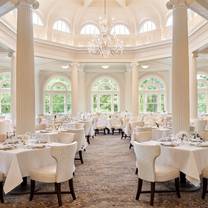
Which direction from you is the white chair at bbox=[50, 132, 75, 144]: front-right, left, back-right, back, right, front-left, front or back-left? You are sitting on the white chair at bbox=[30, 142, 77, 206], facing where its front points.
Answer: front-right

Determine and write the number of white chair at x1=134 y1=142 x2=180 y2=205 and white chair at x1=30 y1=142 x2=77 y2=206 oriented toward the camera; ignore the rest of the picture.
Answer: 0

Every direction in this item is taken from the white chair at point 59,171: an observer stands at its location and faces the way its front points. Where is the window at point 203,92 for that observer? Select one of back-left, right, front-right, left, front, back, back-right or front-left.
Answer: right

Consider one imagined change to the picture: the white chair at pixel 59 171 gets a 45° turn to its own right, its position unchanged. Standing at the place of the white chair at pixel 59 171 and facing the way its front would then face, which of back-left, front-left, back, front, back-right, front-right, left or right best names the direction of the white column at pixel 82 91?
front

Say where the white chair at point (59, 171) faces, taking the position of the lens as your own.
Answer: facing away from the viewer and to the left of the viewer

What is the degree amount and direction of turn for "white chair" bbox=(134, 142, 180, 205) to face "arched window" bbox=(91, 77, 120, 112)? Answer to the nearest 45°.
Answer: approximately 45° to its left

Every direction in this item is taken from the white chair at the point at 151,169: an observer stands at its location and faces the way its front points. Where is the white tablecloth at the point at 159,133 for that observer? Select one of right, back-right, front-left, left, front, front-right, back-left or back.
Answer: front-left

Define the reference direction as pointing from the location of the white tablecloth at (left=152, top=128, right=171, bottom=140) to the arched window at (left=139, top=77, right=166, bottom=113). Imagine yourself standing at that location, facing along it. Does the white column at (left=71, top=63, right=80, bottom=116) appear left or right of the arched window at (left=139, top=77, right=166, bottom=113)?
left

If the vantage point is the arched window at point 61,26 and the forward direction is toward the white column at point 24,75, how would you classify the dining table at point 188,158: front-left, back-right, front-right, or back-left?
front-left

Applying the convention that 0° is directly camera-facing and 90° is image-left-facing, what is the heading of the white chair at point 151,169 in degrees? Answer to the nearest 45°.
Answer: approximately 225°

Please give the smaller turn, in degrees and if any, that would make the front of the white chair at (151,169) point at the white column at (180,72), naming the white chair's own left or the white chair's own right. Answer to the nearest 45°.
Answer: approximately 45° to the white chair's own left

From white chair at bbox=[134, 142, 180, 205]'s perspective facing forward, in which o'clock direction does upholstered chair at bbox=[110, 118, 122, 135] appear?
The upholstered chair is roughly at 10 o'clock from the white chair.

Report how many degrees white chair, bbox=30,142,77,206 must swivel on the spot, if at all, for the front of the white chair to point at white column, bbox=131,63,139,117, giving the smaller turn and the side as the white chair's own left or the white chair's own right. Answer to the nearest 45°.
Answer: approximately 90° to the white chair's own right
